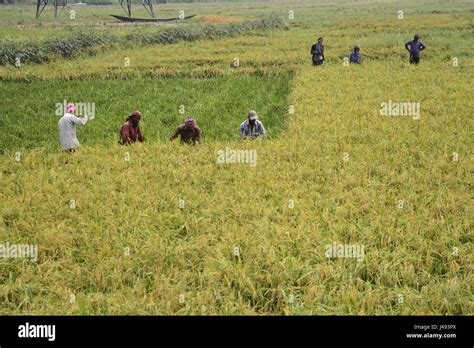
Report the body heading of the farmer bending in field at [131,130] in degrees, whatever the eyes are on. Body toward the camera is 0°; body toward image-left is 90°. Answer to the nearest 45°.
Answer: approximately 315°

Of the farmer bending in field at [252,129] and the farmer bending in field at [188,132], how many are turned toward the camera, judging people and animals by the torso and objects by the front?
2

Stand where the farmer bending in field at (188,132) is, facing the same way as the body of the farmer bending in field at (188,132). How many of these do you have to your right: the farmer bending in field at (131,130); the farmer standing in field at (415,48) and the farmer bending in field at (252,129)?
1

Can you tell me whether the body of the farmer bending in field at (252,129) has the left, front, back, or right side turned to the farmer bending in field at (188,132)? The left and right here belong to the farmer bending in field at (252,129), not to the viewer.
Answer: right

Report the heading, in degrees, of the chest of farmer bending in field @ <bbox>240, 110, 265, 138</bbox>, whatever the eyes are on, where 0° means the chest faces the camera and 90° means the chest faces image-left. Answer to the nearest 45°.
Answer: approximately 0°

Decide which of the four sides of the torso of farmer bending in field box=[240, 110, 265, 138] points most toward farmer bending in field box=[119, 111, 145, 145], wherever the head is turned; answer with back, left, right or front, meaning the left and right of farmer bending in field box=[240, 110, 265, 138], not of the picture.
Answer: right

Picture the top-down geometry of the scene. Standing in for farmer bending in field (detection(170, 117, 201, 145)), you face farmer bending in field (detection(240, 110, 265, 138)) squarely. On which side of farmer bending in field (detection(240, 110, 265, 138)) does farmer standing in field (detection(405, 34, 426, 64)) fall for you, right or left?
left

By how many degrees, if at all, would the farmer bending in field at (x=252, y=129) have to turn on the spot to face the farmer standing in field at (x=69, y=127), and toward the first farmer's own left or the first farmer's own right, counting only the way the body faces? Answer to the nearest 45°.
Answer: approximately 90° to the first farmer's own right

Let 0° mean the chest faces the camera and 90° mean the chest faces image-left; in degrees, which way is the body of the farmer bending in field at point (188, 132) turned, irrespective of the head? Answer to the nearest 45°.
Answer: approximately 0°

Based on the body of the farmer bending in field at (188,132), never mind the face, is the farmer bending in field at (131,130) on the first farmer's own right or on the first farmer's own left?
on the first farmer's own right

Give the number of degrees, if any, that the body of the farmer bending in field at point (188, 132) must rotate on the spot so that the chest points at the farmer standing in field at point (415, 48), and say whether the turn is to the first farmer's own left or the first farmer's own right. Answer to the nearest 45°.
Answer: approximately 135° to the first farmer's own left
